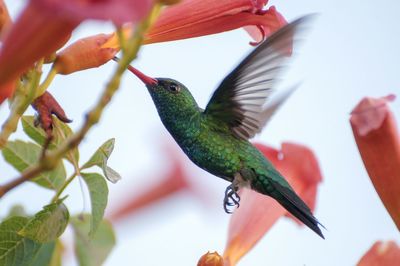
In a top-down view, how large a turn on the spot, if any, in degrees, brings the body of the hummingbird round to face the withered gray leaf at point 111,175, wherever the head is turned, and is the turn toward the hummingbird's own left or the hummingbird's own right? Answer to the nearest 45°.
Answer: approximately 45° to the hummingbird's own left

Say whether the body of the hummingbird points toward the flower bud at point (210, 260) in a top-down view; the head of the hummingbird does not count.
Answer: no

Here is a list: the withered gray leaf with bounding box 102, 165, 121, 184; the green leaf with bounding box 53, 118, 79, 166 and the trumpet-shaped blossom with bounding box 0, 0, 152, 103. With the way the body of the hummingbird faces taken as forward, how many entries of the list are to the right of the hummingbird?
0

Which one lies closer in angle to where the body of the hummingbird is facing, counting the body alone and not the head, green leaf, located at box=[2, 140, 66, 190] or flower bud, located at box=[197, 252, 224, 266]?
the green leaf

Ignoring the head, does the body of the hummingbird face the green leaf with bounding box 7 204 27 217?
yes

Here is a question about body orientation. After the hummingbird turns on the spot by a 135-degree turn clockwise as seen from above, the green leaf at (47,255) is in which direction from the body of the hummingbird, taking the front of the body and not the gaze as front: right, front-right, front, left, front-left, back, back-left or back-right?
back

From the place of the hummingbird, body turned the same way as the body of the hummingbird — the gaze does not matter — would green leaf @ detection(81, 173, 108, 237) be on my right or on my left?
on my left

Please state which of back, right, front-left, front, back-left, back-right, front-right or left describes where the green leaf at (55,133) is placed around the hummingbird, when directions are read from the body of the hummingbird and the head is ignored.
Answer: front-left

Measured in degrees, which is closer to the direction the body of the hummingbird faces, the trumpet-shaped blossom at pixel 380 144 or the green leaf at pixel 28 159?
the green leaf

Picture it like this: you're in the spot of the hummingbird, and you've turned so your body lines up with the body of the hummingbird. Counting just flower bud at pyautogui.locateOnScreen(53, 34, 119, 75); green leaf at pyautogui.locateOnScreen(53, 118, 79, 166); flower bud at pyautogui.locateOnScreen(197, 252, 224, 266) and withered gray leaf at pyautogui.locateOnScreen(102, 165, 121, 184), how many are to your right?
0

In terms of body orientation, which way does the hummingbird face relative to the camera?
to the viewer's left
